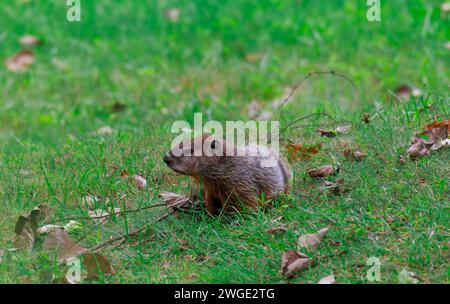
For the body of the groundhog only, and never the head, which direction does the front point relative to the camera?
to the viewer's left

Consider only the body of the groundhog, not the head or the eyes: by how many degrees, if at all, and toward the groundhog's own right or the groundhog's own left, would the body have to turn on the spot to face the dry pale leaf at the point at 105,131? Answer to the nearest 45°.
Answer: approximately 45° to the groundhog's own right

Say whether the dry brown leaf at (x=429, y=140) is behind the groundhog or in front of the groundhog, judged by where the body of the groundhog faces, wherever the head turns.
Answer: behind

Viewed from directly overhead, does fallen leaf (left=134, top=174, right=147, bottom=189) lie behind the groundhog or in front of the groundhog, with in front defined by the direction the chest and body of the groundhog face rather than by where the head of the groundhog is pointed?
in front

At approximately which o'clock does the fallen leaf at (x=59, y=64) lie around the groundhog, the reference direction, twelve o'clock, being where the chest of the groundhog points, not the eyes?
The fallen leaf is roughly at 2 o'clock from the groundhog.

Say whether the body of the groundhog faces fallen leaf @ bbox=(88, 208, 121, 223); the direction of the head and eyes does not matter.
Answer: yes

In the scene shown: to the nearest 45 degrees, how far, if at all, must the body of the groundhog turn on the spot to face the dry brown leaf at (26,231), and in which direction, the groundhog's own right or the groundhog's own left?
0° — it already faces it

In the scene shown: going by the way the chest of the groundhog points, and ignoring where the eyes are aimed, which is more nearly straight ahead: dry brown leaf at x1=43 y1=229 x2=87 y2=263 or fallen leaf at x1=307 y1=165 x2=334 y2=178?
the dry brown leaf

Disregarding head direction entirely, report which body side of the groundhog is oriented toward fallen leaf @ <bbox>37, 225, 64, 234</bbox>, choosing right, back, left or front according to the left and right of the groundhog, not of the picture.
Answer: front

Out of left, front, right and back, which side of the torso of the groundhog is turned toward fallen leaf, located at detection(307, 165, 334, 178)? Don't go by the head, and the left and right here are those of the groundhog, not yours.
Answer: back

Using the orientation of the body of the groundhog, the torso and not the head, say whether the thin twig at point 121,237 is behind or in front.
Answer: in front
